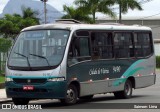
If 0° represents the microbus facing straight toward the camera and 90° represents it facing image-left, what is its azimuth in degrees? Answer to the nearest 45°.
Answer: approximately 45°
